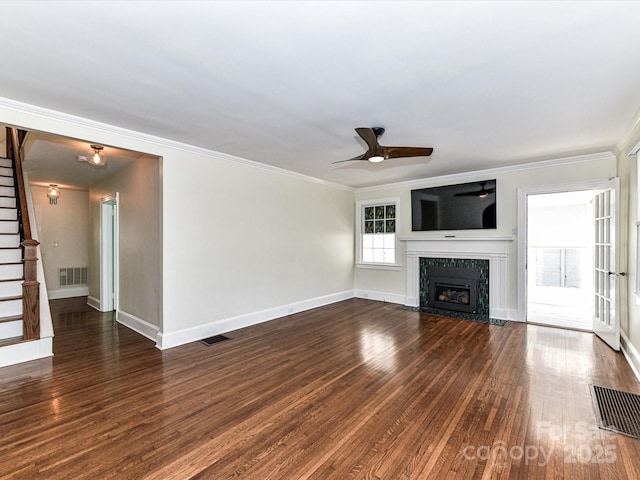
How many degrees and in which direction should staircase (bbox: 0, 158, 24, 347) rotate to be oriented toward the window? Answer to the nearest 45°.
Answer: approximately 90° to its left

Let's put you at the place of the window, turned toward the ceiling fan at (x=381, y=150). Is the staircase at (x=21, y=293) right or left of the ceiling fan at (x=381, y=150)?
right

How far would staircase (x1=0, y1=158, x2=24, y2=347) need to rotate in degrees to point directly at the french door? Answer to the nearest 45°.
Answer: approximately 45° to its left

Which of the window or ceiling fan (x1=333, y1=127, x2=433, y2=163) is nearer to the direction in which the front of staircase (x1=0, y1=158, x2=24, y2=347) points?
the ceiling fan

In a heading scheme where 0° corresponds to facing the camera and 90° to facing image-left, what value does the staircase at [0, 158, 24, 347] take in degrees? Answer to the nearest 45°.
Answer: approximately 0°

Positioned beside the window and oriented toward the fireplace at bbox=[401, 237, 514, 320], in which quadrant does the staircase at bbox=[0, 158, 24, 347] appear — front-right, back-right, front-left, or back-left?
back-right

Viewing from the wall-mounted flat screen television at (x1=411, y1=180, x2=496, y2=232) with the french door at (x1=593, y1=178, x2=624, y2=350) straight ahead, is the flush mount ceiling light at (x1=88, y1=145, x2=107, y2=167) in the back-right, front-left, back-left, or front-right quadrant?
back-right
